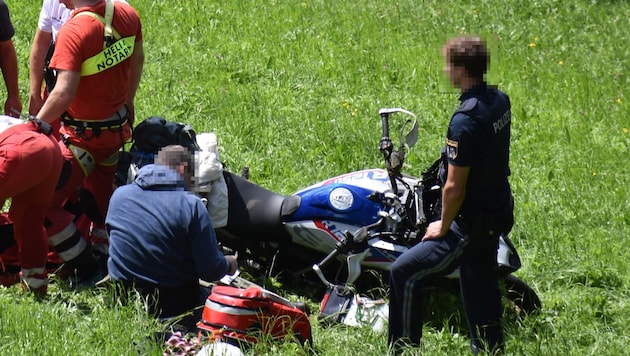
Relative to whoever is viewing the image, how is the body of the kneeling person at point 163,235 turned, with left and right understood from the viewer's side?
facing away from the viewer and to the right of the viewer

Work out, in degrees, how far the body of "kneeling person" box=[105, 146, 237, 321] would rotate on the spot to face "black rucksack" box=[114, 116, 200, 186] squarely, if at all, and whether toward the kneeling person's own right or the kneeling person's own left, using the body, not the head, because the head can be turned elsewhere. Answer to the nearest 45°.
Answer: approximately 45° to the kneeling person's own left

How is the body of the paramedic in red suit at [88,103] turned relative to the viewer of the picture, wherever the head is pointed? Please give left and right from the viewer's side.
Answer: facing away from the viewer and to the left of the viewer

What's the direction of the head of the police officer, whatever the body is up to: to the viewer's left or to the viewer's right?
to the viewer's left

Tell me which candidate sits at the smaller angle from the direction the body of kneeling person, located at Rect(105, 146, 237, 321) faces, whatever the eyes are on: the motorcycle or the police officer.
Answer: the motorcycle
